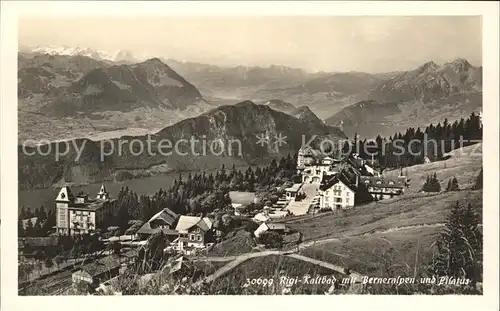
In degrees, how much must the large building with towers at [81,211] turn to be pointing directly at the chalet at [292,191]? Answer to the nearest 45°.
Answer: approximately 135° to its left

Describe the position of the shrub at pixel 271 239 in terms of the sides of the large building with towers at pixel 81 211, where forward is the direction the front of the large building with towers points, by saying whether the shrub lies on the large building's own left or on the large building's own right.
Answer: on the large building's own left

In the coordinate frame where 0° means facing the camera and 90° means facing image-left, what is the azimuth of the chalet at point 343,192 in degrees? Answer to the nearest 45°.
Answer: approximately 45°

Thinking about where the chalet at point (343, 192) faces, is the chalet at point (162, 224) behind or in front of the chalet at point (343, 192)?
in front

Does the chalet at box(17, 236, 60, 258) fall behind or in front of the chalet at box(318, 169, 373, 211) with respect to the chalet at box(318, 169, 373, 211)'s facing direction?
in front
